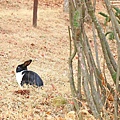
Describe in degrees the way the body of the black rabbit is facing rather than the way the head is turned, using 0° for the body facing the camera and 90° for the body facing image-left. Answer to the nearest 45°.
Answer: approximately 90°
